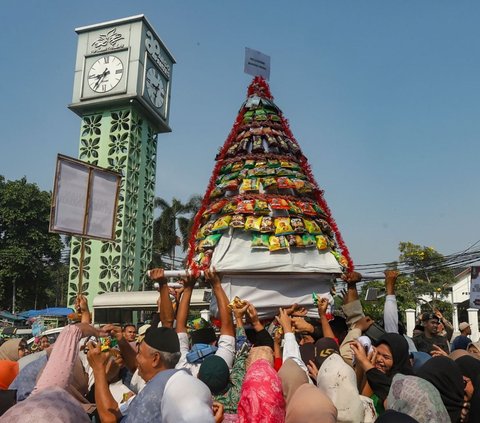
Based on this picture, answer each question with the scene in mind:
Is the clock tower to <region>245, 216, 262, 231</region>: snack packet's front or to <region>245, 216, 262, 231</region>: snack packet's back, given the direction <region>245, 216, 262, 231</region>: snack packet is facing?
to the back

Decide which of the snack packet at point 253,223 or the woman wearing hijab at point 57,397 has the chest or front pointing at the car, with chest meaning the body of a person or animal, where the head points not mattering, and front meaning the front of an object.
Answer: the woman wearing hijab

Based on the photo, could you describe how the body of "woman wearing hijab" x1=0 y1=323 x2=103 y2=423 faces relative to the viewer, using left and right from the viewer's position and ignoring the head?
facing away from the viewer

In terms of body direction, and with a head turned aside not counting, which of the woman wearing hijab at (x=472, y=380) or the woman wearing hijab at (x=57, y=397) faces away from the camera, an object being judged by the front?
the woman wearing hijab at (x=57, y=397)

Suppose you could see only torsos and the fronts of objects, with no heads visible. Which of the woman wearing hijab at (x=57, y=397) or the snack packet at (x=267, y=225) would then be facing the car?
the woman wearing hijab

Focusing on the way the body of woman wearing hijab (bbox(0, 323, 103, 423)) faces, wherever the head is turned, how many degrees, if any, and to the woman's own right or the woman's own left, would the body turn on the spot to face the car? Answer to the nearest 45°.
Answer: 0° — they already face it

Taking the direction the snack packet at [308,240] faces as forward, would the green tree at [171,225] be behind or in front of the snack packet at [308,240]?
behind

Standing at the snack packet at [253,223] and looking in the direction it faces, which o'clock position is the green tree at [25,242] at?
The green tree is roughly at 5 o'clock from the snack packet.

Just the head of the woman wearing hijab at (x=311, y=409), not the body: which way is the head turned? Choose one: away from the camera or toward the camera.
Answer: away from the camera

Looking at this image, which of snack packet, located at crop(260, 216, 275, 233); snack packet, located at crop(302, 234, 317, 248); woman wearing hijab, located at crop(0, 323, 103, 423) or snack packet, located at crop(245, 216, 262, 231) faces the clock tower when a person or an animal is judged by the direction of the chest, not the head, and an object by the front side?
the woman wearing hijab

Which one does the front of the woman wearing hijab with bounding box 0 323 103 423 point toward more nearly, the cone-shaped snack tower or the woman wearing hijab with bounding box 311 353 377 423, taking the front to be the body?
the cone-shaped snack tower
